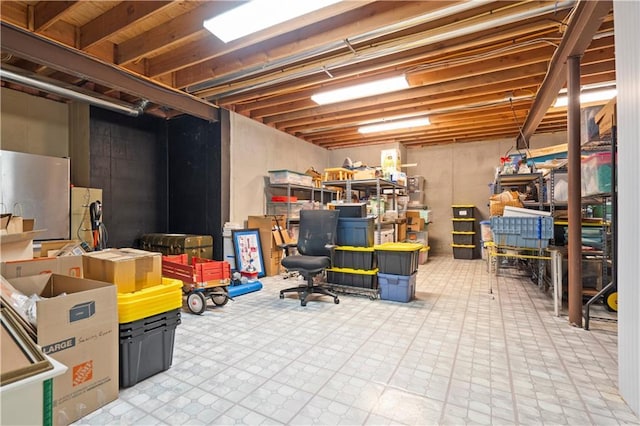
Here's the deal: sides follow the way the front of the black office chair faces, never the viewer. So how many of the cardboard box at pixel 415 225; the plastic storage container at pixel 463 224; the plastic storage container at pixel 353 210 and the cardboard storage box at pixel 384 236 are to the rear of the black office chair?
4

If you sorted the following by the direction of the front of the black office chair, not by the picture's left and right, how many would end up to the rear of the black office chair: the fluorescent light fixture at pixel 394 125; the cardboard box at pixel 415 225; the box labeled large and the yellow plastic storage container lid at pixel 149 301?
2

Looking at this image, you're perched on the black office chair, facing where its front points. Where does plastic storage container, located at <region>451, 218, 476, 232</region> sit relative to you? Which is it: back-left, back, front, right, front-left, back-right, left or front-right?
back

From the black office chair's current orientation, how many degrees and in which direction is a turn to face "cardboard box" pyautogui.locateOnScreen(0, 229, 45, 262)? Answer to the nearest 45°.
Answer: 0° — it already faces it

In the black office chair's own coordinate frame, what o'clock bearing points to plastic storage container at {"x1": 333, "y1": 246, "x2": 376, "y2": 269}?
The plastic storage container is roughly at 7 o'clock from the black office chair.

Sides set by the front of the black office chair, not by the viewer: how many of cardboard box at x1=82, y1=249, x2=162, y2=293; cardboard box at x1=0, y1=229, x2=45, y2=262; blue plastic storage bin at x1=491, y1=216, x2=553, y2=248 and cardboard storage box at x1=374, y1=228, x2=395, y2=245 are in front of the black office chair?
2

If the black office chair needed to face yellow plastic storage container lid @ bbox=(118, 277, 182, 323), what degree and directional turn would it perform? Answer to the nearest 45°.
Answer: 0° — it already faces it

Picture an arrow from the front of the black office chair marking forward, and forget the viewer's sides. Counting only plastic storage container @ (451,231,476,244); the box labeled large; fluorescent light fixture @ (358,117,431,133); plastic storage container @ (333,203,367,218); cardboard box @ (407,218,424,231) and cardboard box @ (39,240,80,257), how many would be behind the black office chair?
4

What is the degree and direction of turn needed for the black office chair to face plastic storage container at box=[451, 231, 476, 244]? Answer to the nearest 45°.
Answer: approximately 180°

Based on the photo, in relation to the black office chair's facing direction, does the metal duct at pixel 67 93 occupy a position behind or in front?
in front

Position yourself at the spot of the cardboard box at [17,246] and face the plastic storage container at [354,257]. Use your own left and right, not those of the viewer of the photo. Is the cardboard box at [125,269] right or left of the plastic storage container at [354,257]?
right

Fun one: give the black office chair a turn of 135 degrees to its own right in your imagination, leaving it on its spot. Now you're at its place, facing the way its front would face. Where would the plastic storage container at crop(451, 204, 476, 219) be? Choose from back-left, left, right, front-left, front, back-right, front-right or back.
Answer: front-right

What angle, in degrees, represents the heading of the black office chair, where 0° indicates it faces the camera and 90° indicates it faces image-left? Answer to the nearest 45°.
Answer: approximately 45°

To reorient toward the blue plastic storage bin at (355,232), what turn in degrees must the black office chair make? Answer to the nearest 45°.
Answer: approximately 135° to its left

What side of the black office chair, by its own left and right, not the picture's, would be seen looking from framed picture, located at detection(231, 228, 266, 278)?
right

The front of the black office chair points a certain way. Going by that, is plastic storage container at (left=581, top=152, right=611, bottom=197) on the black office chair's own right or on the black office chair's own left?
on the black office chair's own left
